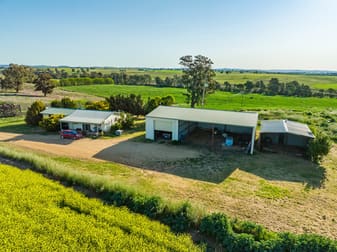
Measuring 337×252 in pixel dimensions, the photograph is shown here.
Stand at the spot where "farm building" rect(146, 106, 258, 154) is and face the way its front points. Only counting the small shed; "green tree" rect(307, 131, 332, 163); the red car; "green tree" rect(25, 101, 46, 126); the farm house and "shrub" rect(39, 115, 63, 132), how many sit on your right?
4

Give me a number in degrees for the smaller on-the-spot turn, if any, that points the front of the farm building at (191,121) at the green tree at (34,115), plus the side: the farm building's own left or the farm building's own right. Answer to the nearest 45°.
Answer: approximately 90° to the farm building's own right

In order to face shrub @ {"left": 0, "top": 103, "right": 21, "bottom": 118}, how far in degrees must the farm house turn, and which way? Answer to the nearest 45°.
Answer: approximately 135° to its right

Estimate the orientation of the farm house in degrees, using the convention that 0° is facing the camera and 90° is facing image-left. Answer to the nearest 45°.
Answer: approximately 0°

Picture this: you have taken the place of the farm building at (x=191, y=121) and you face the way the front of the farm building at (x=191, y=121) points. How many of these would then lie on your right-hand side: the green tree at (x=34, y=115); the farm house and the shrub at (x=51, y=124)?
3

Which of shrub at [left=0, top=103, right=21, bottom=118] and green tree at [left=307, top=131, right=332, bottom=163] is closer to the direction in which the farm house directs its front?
the green tree

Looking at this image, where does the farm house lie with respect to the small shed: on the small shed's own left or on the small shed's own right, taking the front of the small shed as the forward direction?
on the small shed's own right

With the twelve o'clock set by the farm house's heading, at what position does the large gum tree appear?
The large gum tree is roughly at 8 o'clock from the farm house.
